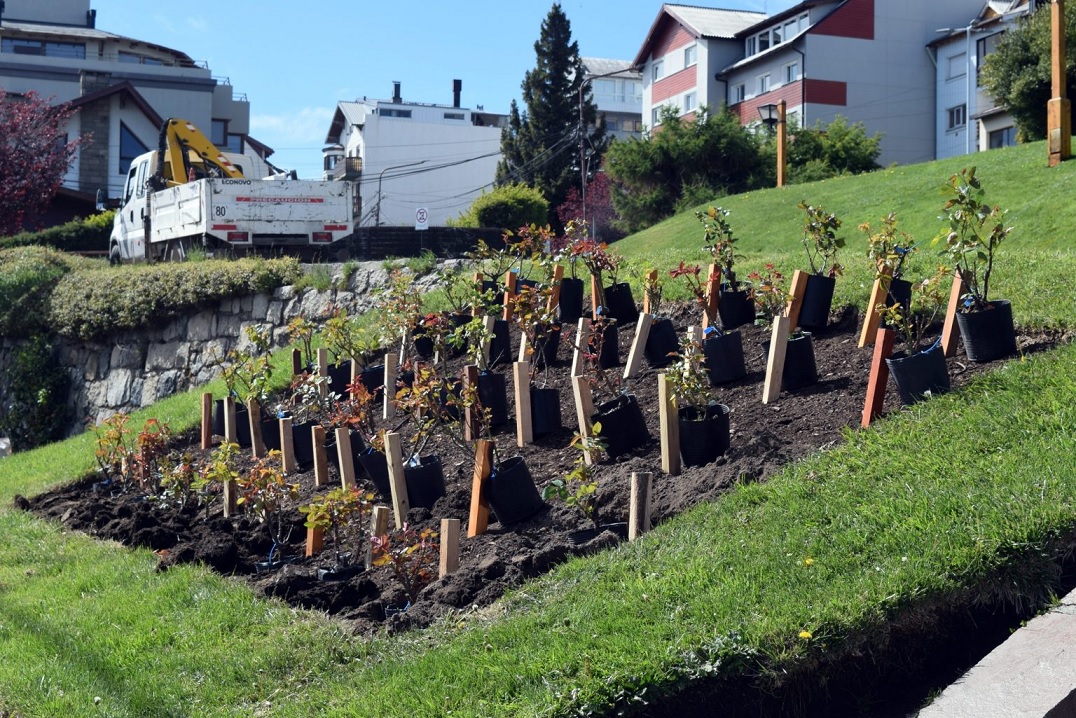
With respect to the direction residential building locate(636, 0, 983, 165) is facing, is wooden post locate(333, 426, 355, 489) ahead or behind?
ahead

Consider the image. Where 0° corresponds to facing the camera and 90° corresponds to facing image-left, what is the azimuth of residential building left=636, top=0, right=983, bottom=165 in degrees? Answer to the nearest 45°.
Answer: approximately 45°

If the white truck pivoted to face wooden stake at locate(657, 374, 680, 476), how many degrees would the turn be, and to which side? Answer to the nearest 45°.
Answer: approximately 135° to its left

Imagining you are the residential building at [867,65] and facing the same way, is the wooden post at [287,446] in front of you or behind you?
in front

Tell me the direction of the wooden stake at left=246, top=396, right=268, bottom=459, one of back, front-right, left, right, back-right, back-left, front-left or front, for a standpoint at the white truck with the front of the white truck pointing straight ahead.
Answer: back-left

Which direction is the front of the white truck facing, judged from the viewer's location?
facing away from the viewer and to the left of the viewer

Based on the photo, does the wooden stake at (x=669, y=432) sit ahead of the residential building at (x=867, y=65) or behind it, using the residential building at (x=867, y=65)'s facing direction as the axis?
ahead

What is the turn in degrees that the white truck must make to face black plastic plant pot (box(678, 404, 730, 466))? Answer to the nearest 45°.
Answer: approximately 135° to its left

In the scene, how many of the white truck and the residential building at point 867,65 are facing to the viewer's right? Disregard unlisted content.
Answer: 0
